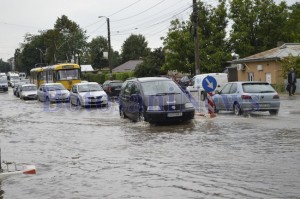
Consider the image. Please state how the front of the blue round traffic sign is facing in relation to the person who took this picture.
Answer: facing the viewer

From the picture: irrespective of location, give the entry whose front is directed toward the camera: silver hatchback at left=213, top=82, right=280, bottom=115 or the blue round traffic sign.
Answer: the blue round traffic sign

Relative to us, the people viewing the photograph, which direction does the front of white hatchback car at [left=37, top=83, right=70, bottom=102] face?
facing the viewer and to the right of the viewer

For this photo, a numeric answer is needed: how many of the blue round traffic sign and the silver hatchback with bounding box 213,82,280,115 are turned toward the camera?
1

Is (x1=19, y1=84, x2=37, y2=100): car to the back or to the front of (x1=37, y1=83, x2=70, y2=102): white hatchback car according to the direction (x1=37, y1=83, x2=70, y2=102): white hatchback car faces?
to the back

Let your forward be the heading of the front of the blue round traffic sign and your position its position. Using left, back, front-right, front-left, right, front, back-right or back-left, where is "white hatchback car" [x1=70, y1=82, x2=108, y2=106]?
back-right

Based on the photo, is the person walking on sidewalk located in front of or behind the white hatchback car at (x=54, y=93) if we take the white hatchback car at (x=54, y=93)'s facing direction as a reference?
in front

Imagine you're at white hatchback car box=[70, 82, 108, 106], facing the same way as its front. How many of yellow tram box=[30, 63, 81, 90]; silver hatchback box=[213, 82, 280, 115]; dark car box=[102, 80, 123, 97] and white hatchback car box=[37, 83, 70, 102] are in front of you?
1

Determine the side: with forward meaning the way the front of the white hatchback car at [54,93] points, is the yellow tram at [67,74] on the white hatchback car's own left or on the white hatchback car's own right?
on the white hatchback car's own left

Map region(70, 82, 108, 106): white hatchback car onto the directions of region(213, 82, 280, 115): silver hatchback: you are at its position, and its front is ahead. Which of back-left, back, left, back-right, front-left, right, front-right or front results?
front

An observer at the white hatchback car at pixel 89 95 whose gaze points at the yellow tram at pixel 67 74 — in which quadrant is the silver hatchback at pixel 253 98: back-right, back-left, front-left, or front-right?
back-right

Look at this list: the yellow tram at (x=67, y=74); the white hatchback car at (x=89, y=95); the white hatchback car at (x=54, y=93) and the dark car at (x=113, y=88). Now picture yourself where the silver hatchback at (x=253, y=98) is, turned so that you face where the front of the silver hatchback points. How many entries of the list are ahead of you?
4
